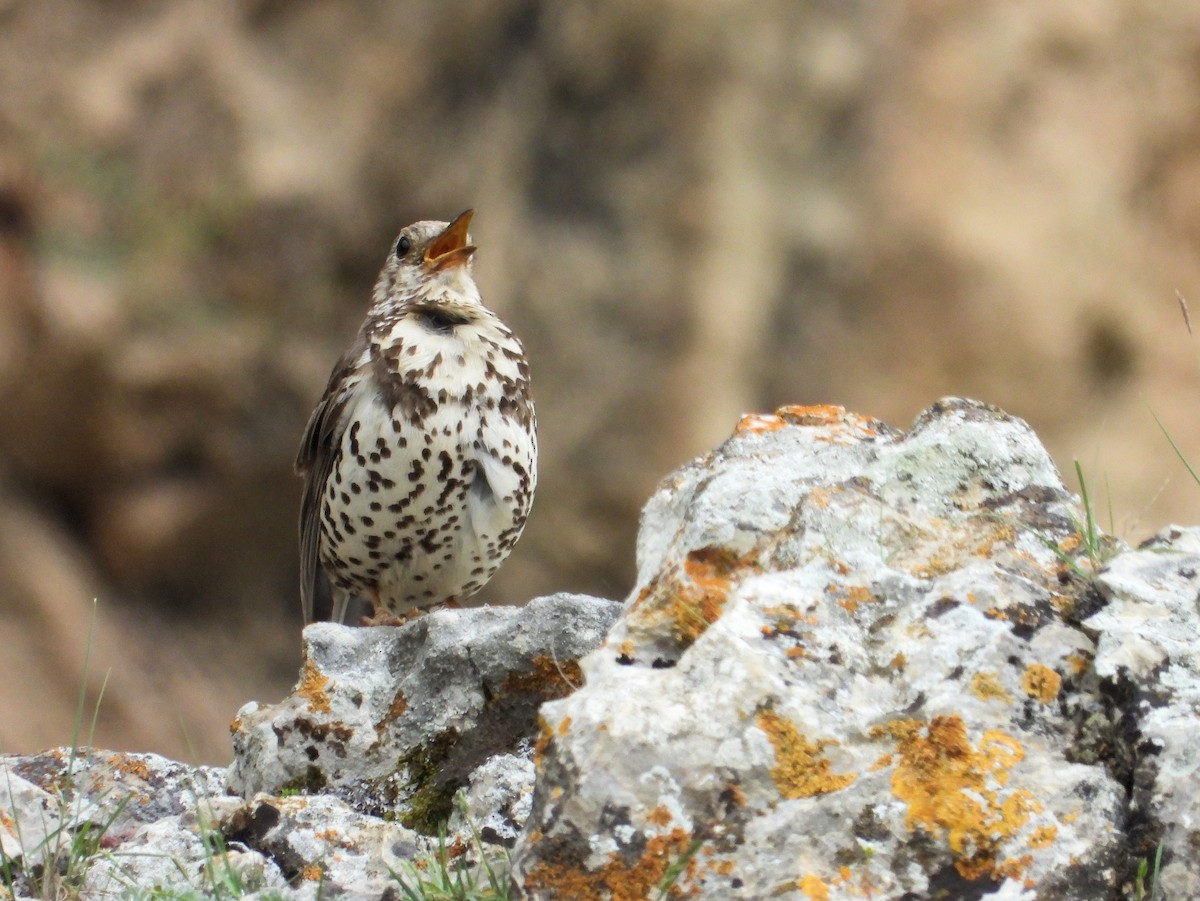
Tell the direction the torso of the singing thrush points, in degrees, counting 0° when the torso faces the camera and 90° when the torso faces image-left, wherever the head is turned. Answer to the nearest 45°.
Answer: approximately 315°

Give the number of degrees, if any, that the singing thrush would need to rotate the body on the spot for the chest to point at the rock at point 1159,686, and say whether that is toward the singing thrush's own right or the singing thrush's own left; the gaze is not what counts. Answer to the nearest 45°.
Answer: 0° — it already faces it
